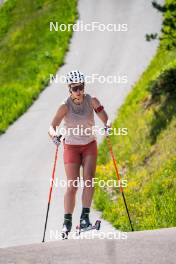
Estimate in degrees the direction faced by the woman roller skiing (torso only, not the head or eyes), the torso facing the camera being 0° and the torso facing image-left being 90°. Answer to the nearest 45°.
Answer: approximately 0°
